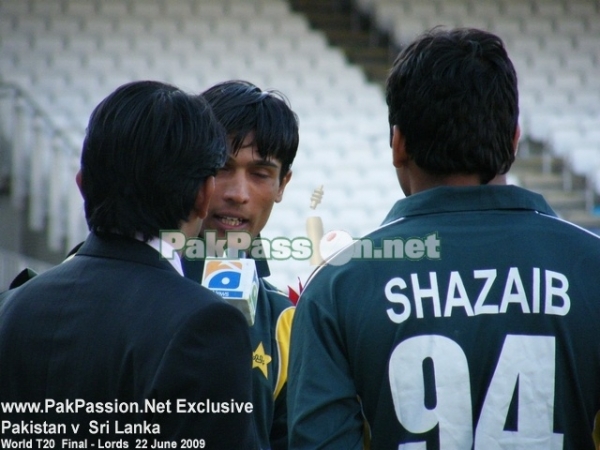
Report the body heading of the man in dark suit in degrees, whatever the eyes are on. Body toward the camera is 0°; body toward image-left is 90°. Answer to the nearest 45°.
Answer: approximately 225°

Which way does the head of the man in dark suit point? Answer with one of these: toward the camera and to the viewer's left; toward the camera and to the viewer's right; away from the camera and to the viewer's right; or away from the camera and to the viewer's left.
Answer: away from the camera and to the viewer's right

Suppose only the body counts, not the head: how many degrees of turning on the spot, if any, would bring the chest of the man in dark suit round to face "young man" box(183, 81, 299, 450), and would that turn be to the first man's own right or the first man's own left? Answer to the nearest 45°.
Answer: approximately 45° to the first man's own left
